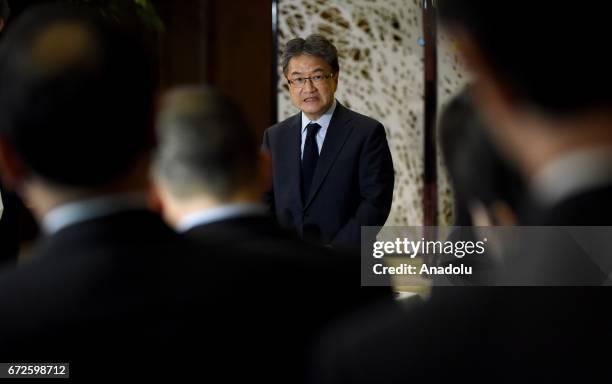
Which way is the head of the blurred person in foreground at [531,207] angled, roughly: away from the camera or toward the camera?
away from the camera

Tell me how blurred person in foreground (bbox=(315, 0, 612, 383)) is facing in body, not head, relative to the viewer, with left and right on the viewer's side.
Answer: facing away from the viewer and to the left of the viewer

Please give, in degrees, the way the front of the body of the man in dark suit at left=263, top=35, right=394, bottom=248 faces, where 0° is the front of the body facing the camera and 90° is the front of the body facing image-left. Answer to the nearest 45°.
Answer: approximately 45°

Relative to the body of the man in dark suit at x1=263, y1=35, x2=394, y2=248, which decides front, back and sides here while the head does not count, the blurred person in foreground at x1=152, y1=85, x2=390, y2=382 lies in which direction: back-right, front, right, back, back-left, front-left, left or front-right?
front-left

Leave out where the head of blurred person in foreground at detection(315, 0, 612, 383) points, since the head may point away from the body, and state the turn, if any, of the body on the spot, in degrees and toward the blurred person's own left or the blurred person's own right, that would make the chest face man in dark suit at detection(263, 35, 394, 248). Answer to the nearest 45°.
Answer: approximately 45° to the blurred person's own right
